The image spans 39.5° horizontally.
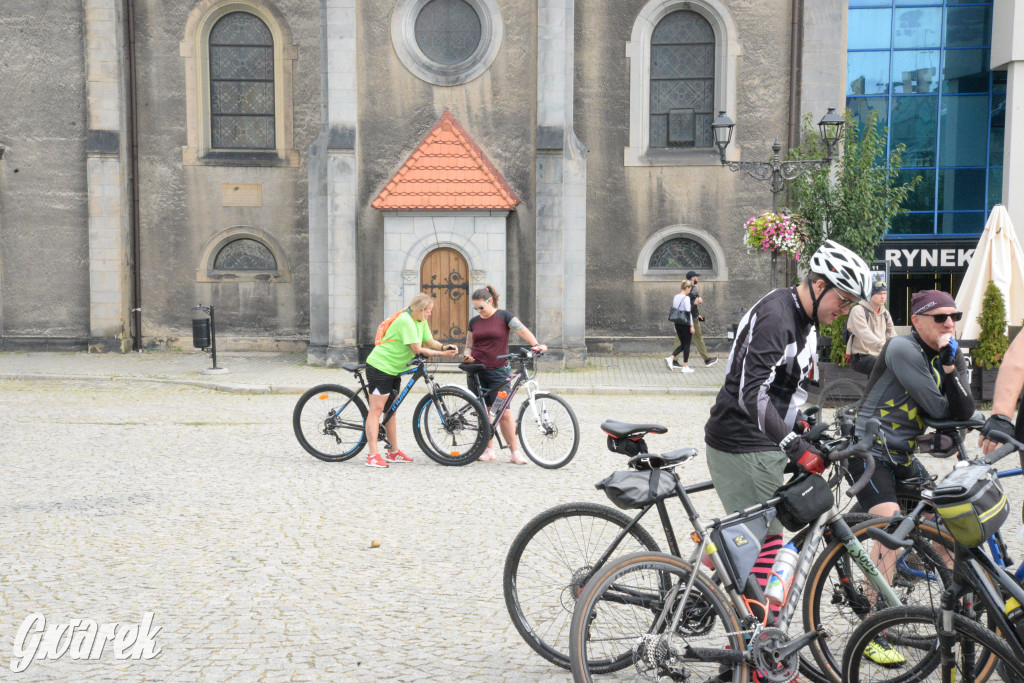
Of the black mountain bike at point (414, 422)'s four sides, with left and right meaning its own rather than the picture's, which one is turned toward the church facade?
left

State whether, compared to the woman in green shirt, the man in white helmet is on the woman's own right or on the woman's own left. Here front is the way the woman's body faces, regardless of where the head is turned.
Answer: on the woman's own right

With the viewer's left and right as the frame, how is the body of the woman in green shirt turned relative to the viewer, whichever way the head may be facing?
facing to the right of the viewer

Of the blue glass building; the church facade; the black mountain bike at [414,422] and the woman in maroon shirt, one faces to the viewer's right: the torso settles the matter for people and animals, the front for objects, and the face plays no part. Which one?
the black mountain bike

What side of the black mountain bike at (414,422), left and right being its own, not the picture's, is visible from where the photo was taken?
right

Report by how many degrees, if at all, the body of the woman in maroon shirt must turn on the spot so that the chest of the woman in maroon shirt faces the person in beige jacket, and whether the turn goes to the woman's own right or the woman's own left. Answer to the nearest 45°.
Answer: approximately 135° to the woman's own left

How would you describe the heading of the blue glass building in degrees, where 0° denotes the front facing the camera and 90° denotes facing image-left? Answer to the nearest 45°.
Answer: approximately 0°
